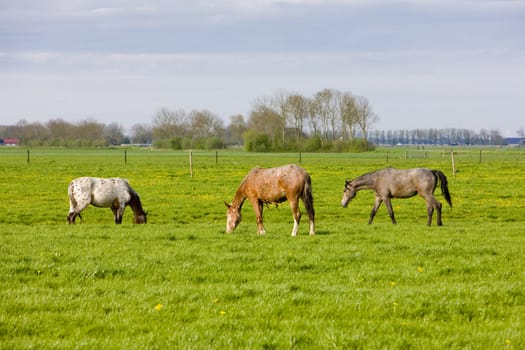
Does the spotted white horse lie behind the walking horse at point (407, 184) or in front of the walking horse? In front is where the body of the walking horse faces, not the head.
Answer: in front

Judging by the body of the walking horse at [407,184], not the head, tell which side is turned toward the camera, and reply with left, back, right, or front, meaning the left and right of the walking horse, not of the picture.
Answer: left

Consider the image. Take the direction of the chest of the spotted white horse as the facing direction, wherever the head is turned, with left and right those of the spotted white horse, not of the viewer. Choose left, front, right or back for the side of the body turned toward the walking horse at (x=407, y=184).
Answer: front

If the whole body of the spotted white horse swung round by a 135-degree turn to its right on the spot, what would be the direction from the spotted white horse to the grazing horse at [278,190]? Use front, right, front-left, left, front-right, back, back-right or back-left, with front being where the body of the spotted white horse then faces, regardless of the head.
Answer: left

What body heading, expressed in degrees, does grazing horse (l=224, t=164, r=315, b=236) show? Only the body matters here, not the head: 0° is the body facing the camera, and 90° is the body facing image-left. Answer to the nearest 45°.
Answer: approximately 90°

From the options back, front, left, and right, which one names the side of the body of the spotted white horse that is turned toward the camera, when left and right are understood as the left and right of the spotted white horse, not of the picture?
right

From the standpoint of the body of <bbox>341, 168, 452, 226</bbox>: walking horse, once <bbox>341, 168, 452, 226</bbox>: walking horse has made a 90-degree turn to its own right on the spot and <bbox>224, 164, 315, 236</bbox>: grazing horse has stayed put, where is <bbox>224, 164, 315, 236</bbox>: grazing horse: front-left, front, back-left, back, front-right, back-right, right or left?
back-left
